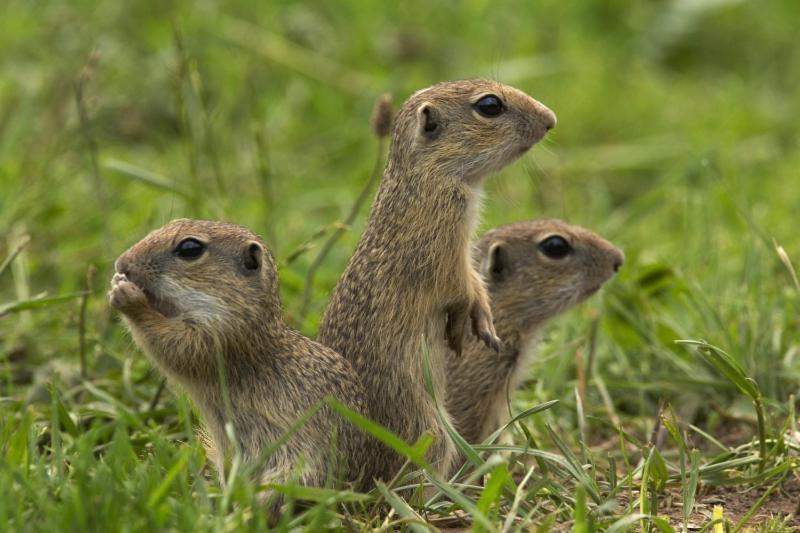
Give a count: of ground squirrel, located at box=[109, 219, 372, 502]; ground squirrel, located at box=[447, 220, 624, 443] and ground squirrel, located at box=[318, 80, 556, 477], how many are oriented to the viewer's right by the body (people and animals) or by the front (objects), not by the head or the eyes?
2

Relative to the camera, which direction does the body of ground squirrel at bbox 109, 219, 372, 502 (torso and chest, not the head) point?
to the viewer's left

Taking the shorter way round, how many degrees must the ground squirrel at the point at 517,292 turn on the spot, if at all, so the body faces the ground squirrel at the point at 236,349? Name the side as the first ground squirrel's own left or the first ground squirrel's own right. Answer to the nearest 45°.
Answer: approximately 135° to the first ground squirrel's own right

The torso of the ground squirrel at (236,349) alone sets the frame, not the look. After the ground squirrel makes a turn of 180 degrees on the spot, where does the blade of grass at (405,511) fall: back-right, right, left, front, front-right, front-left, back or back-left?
front-right

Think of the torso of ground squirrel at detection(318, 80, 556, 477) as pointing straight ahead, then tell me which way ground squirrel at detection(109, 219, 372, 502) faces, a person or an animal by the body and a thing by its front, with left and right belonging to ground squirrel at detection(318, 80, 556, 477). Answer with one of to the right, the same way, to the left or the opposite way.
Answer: the opposite way

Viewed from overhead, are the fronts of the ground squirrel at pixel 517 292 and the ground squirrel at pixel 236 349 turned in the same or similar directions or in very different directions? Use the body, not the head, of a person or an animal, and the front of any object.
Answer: very different directions

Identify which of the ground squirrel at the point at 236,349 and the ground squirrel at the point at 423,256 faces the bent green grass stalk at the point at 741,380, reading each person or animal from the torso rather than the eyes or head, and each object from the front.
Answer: the ground squirrel at the point at 423,256

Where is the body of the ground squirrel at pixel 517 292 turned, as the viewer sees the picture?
to the viewer's right

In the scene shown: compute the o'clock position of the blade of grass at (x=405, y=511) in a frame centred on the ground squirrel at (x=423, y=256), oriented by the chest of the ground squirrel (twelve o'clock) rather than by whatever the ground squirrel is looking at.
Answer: The blade of grass is roughly at 3 o'clock from the ground squirrel.

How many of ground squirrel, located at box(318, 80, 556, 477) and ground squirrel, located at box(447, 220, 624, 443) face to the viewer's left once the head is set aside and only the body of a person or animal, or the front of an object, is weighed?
0

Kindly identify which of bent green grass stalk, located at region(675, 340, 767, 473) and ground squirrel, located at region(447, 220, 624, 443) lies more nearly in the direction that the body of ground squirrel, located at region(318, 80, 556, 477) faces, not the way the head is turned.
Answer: the bent green grass stalk

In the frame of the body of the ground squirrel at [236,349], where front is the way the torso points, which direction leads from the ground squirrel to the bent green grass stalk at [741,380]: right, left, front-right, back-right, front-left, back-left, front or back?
back

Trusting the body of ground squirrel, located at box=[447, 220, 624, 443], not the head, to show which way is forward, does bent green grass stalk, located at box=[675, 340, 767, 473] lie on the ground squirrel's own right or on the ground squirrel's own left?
on the ground squirrel's own right

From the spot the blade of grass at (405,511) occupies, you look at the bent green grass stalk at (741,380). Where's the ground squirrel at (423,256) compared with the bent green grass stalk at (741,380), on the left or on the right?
left

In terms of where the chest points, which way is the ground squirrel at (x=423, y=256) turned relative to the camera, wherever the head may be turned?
to the viewer's right

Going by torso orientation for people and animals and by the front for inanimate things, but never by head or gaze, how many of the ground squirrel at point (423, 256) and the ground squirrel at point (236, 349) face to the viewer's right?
1

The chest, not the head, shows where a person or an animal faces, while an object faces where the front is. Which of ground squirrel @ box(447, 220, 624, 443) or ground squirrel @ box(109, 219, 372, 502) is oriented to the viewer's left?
ground squirrel @ box(109, 219, 372, 502)
